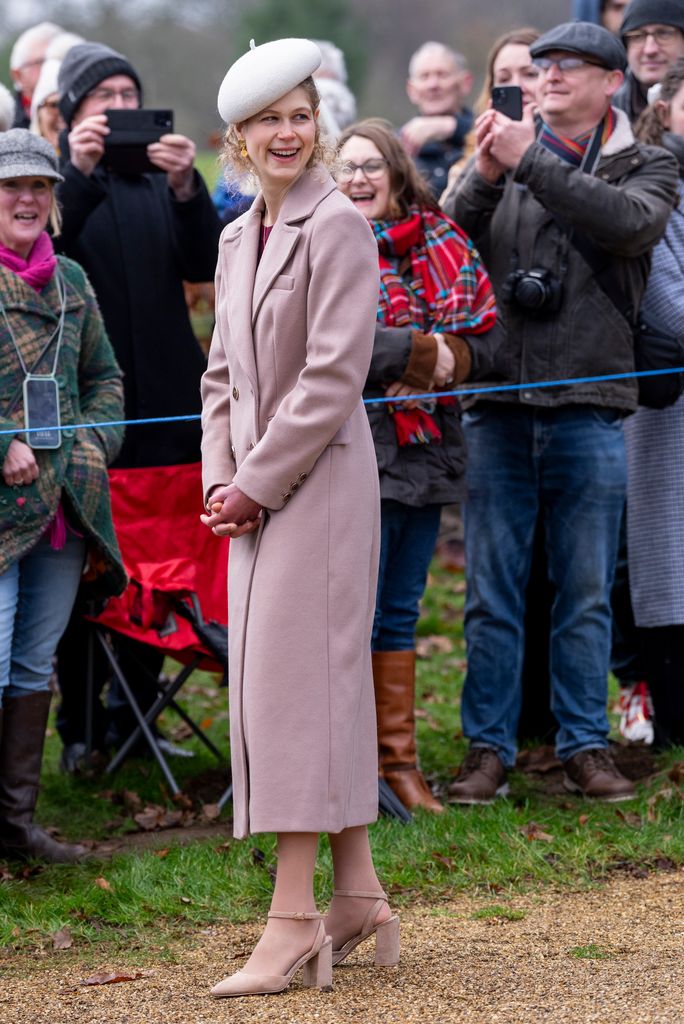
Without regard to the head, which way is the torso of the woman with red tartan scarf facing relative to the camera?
toward the camera

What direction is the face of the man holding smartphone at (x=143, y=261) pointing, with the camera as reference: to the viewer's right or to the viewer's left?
to the viewer's right

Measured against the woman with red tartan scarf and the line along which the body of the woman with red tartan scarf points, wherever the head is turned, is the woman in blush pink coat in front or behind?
in front

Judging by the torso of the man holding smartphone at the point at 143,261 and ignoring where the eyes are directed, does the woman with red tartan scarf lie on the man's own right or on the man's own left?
on the man's own left

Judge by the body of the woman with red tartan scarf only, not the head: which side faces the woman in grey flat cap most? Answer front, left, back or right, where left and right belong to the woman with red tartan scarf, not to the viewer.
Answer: right

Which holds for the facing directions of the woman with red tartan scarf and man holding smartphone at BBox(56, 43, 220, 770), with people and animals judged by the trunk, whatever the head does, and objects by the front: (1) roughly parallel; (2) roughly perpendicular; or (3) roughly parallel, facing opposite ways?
roughly parallel

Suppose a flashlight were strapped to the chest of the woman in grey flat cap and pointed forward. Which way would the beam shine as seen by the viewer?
toward the camera

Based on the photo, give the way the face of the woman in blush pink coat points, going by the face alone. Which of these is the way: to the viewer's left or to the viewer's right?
to the viewer's right

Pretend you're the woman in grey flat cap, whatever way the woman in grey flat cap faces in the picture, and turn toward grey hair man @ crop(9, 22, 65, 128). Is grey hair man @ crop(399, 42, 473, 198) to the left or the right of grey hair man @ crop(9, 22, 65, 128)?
right

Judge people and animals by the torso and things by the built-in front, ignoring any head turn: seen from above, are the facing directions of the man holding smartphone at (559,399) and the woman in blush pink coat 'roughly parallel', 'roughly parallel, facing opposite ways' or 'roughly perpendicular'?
roughly parallel

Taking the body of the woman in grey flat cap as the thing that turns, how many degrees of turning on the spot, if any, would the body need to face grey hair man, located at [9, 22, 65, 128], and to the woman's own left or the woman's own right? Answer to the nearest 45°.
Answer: approximately 180°
